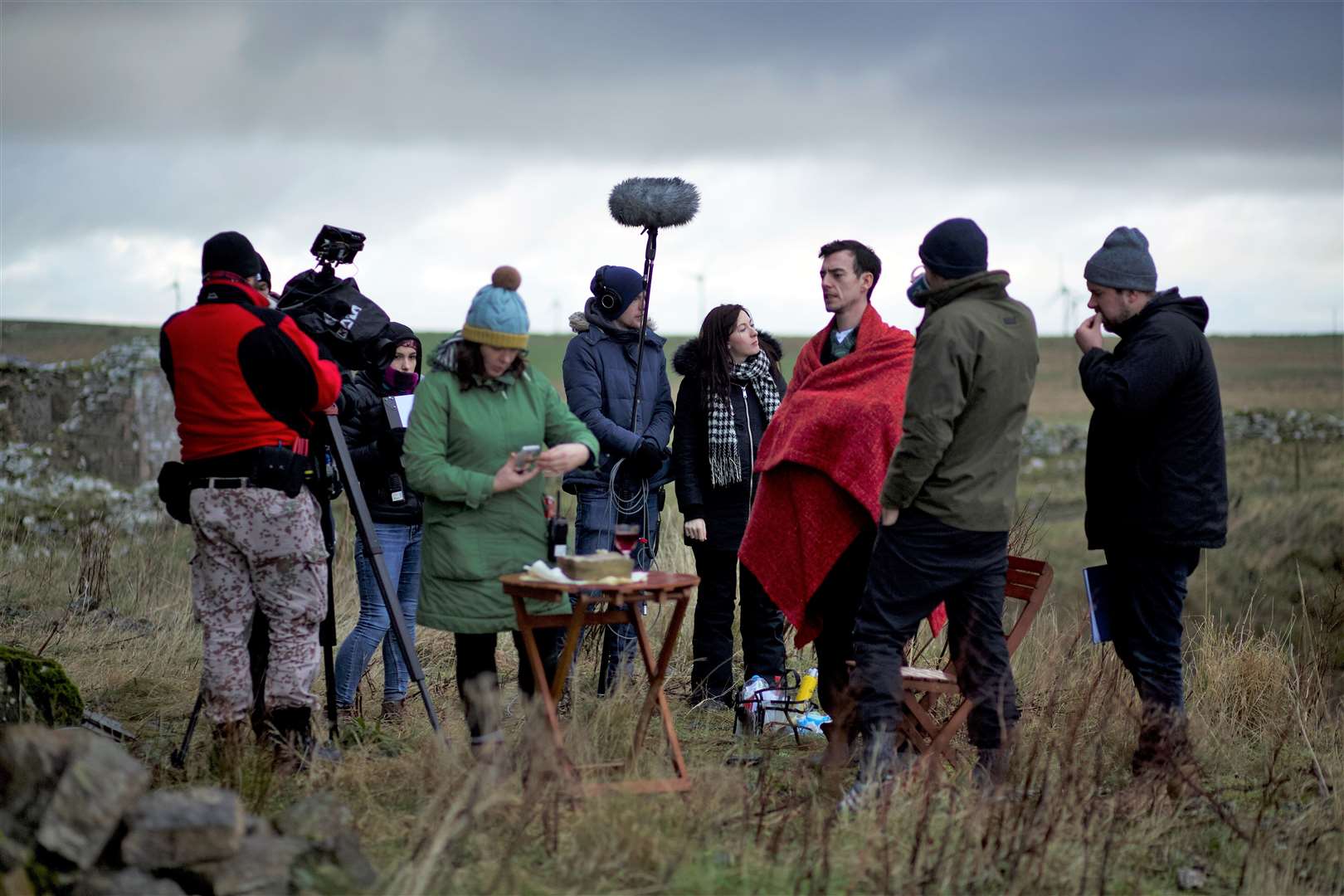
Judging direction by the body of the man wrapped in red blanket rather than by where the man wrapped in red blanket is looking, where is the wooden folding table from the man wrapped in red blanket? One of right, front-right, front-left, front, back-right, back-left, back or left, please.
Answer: front

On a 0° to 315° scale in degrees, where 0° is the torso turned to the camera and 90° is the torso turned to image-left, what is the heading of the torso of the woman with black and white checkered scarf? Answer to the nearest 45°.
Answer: approximately 315°

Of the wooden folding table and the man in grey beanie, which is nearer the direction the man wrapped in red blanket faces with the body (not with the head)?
the wooden folding table

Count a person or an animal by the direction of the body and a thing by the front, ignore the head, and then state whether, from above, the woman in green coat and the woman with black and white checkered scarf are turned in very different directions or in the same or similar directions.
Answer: same or similar directions

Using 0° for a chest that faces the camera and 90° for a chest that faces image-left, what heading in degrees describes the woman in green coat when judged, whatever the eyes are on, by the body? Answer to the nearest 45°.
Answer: approximately 315°

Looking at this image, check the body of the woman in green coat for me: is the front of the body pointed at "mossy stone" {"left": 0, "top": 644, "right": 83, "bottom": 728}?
no

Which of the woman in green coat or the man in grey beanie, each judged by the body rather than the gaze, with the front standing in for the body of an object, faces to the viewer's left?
the man in grey beanie

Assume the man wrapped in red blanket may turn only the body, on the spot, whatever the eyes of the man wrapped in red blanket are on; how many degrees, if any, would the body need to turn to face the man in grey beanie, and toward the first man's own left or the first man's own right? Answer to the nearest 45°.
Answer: approximately 135° to the first man's own left

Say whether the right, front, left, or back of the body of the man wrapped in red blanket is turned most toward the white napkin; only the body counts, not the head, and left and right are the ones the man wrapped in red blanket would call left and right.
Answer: front

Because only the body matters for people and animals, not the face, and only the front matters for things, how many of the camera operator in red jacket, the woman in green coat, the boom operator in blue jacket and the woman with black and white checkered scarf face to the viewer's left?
0

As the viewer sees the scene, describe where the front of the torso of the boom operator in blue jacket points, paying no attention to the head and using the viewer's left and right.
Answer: facing the viewer and to the right of the viewer

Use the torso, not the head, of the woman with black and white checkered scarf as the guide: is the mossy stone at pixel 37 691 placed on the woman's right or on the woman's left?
on the woman's right

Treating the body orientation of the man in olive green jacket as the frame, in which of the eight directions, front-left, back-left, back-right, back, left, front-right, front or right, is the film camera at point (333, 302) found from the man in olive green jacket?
front-left

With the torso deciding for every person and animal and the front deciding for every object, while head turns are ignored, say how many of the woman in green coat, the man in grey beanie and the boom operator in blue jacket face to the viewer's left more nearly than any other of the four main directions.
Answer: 1

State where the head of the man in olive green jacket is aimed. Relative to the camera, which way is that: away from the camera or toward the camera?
away from the camera

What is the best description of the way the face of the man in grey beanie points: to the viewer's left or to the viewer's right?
to the viewer's left

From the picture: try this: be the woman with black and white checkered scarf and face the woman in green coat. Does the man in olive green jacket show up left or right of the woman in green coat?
left

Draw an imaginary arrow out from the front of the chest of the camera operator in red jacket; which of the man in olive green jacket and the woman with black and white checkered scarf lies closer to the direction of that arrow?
the woman with black and white checkered scarf

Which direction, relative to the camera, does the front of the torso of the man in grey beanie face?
to the viewer's left

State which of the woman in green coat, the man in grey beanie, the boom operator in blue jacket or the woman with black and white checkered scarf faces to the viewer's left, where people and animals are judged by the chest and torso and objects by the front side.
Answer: the man in grey beanie

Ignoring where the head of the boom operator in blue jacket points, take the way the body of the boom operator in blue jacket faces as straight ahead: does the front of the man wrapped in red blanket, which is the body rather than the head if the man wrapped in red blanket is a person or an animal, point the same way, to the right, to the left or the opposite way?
to the right

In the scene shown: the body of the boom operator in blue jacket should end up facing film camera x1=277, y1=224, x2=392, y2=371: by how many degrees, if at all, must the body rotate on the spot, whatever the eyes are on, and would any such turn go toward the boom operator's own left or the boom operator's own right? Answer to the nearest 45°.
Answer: approximately 90° to the boom operator's own right

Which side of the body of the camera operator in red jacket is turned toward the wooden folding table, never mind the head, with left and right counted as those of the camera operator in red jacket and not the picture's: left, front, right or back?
right
